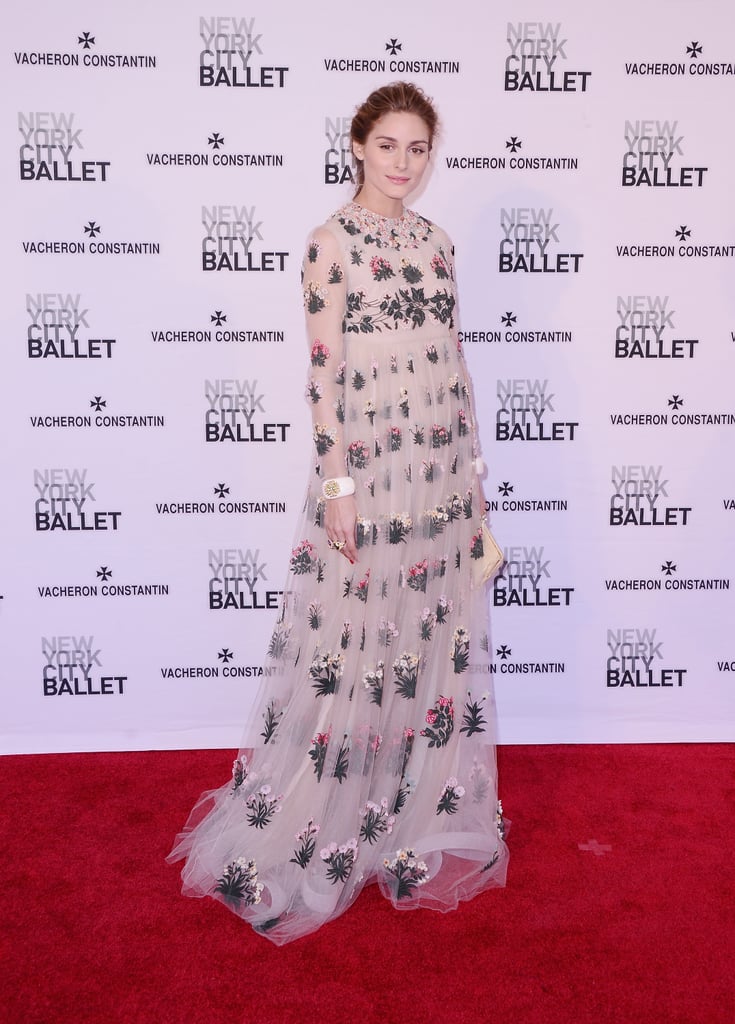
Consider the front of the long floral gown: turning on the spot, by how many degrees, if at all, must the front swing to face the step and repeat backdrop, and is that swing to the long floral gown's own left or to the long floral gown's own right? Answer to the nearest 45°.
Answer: approximately 135° to the long floral gown's own left

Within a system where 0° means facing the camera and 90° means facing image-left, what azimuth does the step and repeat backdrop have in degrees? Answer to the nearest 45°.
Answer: approximately 0°
